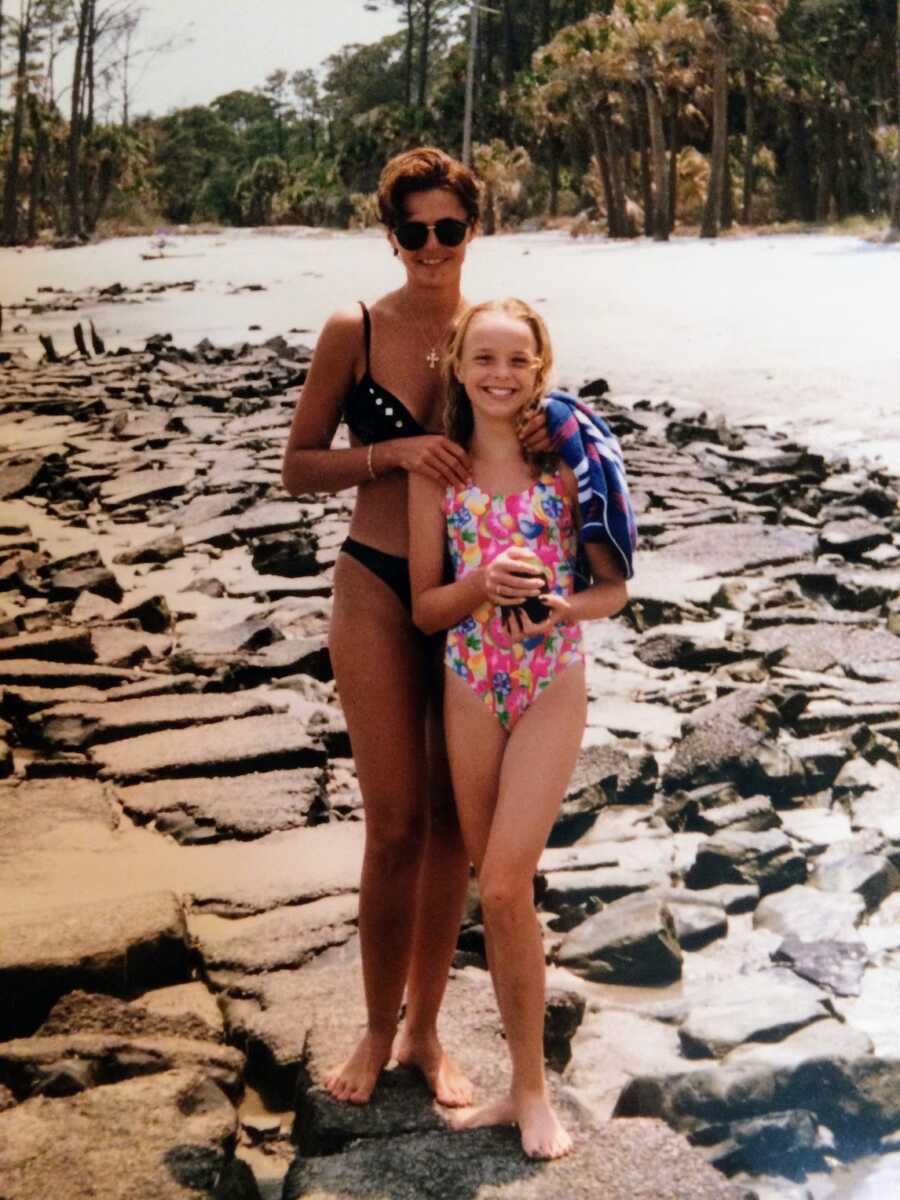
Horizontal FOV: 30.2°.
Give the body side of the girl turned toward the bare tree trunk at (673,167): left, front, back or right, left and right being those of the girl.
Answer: back

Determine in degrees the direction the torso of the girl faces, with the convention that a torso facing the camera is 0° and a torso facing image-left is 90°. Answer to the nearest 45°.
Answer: approximately 0°

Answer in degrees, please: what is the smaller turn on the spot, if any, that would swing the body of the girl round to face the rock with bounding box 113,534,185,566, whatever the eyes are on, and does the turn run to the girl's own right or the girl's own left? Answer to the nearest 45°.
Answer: approximately 180°

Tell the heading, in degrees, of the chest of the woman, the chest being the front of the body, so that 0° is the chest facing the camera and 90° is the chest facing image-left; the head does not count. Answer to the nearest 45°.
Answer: approximately 315°

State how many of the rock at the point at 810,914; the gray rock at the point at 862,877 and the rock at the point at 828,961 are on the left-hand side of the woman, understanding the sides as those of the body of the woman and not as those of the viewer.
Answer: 3

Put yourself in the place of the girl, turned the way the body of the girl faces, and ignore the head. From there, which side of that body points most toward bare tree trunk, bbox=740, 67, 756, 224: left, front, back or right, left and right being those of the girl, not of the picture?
back

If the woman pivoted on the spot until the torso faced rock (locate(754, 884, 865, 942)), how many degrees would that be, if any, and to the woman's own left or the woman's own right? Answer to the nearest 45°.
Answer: approximately 90° to the woman's own left

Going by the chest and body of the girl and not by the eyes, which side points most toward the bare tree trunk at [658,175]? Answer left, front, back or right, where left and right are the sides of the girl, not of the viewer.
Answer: back

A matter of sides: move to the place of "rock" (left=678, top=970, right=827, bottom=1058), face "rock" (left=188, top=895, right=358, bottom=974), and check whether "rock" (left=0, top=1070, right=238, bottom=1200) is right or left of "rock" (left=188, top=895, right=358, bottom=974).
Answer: left
